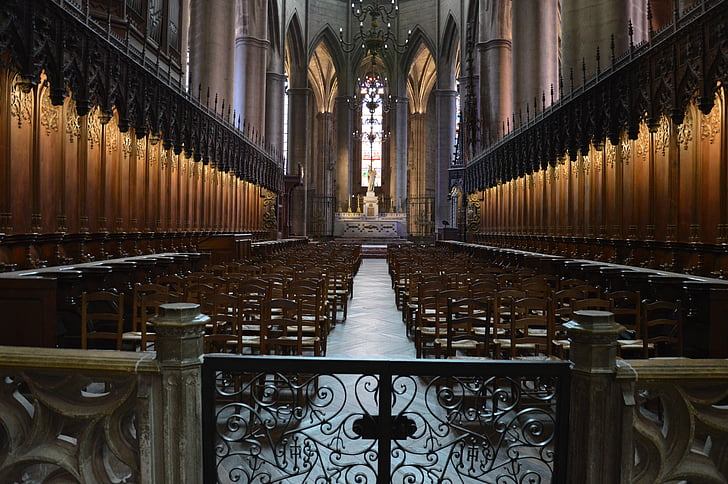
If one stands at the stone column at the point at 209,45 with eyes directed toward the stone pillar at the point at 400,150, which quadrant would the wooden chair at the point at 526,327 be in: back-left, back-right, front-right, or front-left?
back-right

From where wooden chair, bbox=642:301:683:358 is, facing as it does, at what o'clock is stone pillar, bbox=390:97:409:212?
The stone pillar is roughly at 11 o'clock from the wooden chair.

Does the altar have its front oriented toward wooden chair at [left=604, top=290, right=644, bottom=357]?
yes

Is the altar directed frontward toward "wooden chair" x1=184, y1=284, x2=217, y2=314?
yes

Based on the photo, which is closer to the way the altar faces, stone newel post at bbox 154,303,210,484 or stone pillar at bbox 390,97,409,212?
the stone newel post

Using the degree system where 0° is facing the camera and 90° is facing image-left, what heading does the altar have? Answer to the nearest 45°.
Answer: approximately 0°

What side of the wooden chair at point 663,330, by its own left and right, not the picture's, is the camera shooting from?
back

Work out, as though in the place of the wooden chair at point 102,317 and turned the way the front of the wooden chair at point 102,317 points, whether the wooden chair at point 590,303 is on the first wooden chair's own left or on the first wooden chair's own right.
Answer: on the first wooden chair's own right

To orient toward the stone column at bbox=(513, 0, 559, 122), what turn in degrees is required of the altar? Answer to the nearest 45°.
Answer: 0° — it already faces it

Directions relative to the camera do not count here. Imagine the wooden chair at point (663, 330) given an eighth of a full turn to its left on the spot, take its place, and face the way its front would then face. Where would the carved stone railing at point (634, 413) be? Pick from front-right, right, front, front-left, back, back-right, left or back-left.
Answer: back-left

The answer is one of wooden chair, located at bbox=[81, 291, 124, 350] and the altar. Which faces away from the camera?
the wooden chair

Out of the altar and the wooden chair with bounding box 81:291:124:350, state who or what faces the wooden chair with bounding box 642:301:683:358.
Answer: the altar

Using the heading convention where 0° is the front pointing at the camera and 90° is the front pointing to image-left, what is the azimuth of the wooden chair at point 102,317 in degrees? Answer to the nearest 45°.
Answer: approximately 180°
